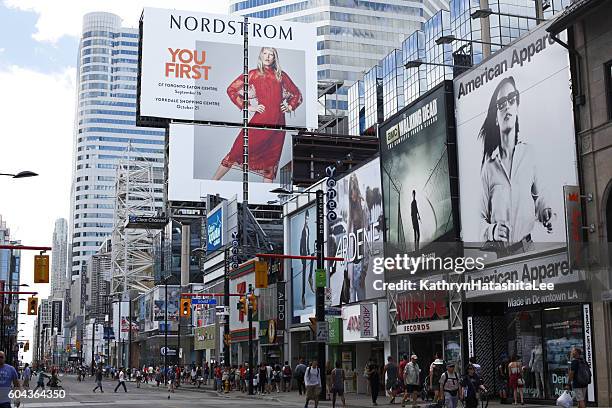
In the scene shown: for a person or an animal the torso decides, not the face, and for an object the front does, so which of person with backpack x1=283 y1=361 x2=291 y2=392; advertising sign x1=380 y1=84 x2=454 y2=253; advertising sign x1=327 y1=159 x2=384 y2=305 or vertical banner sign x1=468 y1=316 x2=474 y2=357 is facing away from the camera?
the person with backpack

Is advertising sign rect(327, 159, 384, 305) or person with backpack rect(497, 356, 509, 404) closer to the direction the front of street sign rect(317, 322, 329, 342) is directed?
the person with backpack

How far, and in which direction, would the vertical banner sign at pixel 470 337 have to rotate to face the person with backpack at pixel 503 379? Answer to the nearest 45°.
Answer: approximately 45° to its left

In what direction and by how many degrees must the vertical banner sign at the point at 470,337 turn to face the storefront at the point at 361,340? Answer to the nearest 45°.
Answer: approximately 135° to its right

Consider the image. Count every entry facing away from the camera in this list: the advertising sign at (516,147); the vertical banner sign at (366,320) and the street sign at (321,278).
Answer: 0

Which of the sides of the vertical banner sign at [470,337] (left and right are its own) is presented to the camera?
front

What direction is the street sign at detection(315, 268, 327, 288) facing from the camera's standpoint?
toward the camera

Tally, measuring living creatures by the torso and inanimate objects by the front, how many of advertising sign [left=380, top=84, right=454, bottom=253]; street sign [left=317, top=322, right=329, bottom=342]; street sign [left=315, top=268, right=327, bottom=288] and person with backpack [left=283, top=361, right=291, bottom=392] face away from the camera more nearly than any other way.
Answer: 1

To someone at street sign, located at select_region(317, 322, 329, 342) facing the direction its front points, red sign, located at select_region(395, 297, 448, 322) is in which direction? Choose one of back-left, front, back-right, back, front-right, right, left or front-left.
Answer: left

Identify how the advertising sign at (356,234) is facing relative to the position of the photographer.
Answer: facing the viewer and to the left of the viewer

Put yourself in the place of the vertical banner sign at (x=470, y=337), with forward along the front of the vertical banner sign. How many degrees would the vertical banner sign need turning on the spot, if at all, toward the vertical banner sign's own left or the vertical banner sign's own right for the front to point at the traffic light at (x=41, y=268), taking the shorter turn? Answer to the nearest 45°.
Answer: approximately 90° to the vertical banner sign's own right

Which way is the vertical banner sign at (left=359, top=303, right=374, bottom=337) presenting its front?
toward the camera

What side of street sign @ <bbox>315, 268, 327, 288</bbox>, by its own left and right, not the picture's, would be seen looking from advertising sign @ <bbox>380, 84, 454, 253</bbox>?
left

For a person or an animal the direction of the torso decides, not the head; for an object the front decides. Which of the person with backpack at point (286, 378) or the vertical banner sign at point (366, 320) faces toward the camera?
the vertical banner sign
